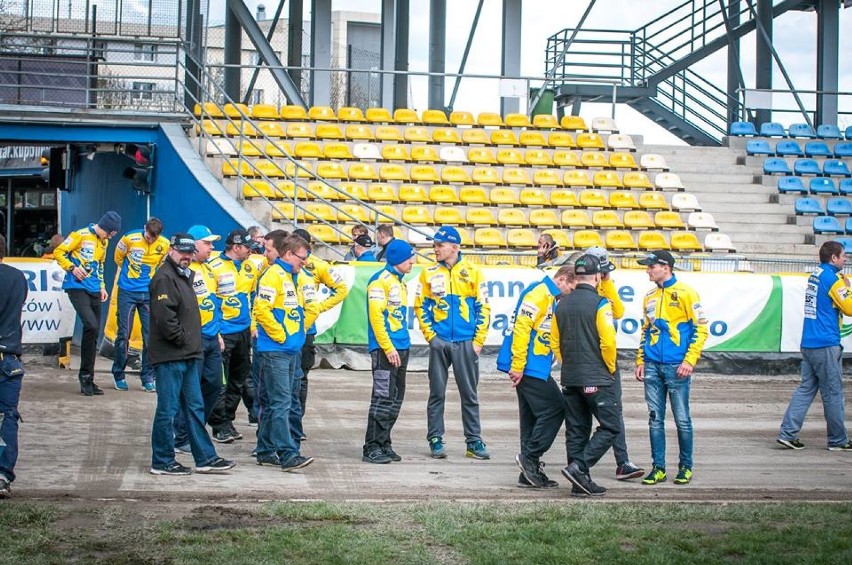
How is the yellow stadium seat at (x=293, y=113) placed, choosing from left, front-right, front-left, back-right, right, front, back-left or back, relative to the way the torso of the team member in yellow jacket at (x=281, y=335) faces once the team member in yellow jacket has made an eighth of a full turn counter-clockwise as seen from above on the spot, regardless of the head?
left

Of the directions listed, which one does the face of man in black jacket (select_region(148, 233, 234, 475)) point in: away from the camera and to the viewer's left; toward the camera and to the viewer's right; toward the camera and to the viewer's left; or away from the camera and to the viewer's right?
toward the camera and to the viewer's right

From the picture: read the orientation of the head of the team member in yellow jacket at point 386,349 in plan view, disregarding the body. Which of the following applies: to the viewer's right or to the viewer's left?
to the viewer's right

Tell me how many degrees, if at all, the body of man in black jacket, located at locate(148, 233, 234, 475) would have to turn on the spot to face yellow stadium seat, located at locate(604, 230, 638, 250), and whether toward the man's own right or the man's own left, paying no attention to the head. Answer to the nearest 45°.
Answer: approximately 90° to the man's own left

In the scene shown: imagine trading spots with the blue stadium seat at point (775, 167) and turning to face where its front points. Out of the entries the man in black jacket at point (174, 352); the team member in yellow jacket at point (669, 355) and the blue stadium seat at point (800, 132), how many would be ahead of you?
2

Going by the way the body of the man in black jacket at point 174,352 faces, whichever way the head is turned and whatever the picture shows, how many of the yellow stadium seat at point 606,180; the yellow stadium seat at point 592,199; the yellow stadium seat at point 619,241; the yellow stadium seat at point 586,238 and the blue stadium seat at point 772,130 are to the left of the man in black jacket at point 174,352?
5

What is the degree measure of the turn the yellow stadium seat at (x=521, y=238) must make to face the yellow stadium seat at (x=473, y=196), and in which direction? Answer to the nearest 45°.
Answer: approximately 135° to its right

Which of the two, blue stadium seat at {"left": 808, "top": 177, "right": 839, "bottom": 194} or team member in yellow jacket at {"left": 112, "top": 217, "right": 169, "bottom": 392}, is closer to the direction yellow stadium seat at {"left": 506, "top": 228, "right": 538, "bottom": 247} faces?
the team member in yellow jacket

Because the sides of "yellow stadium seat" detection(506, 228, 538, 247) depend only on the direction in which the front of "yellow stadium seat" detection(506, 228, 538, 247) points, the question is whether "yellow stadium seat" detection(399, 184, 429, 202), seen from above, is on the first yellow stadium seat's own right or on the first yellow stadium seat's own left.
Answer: on the first yellow stadium seat's own right

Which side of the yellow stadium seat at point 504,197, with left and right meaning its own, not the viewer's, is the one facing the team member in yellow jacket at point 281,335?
front
